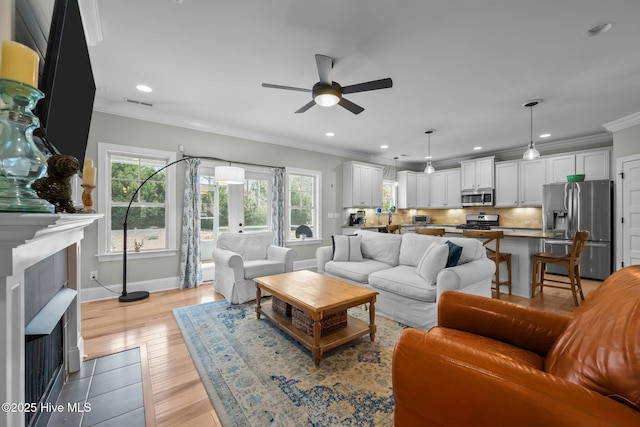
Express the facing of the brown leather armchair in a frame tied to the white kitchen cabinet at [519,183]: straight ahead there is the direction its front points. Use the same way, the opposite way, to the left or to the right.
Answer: to the right

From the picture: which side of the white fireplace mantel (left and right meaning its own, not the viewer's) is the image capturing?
right

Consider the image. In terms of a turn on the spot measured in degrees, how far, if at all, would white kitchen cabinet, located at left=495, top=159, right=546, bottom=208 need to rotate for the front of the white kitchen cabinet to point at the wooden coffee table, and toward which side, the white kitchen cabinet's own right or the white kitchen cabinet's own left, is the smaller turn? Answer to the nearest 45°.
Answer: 0° — it already faces it

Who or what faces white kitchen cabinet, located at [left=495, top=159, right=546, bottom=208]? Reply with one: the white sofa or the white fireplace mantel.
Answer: the white fireplace mantel

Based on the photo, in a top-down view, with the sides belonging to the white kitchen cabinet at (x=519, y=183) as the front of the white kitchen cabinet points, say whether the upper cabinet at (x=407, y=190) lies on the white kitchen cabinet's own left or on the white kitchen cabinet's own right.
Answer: on the white kitchen cabinet's own right

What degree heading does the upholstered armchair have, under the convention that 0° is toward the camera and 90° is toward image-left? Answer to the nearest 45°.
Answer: approximately 315°

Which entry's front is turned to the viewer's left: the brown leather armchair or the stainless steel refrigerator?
the brown leather armchair

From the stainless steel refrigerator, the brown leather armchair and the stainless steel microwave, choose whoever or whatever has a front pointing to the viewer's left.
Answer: the brown leather armchair

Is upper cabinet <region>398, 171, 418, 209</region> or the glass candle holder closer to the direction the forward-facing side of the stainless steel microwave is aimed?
the glass candle holder

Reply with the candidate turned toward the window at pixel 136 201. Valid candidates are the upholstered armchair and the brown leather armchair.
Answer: the brown leather armchair
